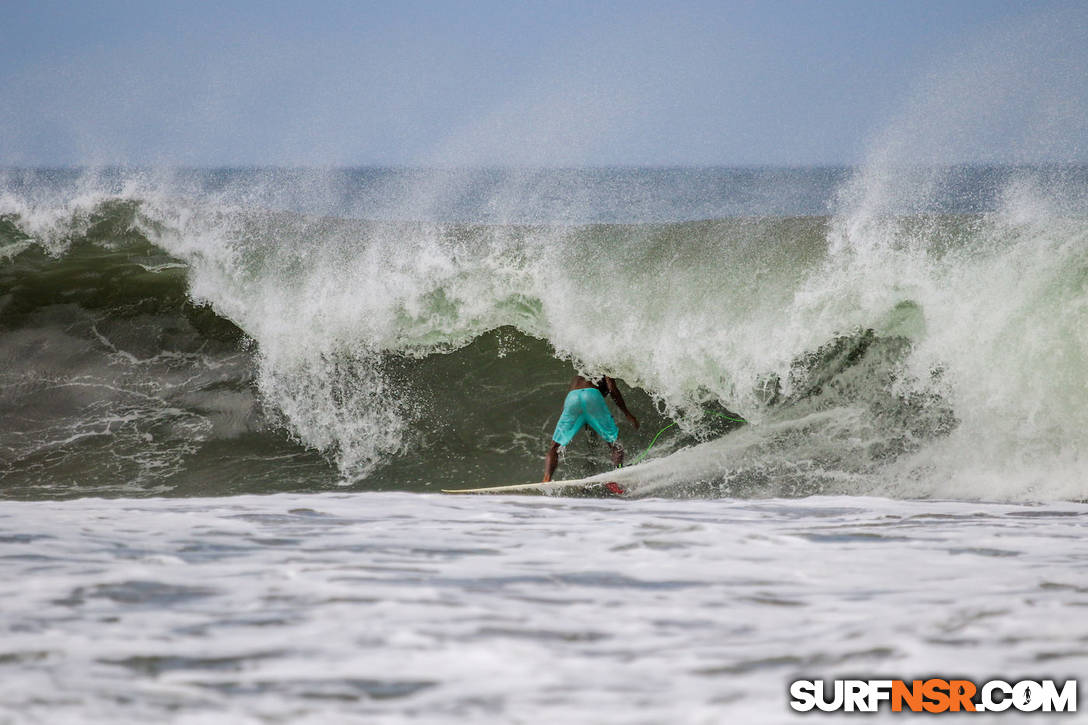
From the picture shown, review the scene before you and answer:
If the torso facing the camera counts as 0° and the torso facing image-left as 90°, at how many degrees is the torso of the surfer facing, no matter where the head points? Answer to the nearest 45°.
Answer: approximately 180°
